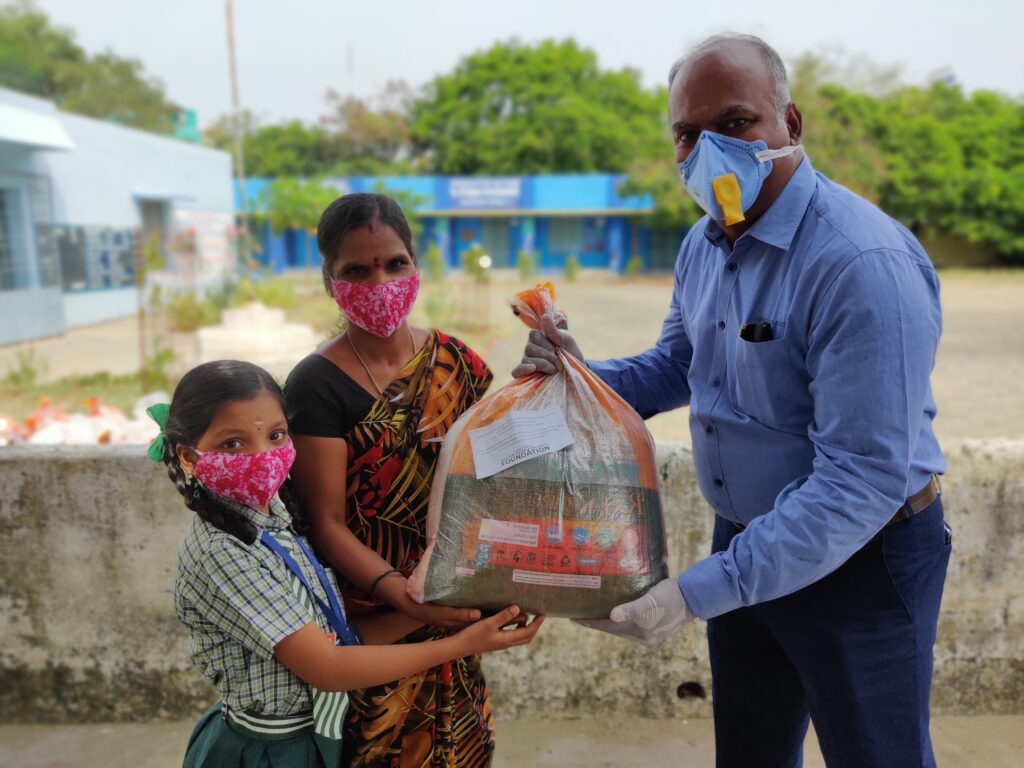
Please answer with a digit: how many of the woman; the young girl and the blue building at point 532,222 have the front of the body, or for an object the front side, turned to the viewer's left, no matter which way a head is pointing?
0

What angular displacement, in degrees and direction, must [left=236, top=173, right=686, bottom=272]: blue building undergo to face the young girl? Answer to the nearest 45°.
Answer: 0° — it already faces them

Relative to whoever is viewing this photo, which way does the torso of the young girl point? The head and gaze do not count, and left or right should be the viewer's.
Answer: facing the viewer and to the right of the viewer

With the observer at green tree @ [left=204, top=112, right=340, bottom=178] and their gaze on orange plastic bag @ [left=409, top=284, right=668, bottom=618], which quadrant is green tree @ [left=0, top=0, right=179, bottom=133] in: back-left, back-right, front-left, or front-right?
front-right

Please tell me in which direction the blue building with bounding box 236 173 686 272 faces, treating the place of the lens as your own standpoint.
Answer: facing the viewer

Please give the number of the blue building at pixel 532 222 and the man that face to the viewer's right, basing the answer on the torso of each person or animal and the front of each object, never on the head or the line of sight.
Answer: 0

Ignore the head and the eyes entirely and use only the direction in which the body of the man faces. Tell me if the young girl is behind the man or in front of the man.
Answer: in front

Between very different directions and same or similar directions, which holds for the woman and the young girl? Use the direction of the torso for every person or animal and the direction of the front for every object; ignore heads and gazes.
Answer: same or similar directions

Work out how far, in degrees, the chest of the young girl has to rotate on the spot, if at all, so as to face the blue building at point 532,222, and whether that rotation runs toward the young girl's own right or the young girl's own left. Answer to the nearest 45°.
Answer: approximately 135° to the young girl's own left

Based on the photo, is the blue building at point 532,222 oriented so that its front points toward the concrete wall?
yes

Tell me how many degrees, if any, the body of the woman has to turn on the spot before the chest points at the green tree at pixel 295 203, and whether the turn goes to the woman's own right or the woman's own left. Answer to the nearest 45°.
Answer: approximately 135° to the woman's own left
